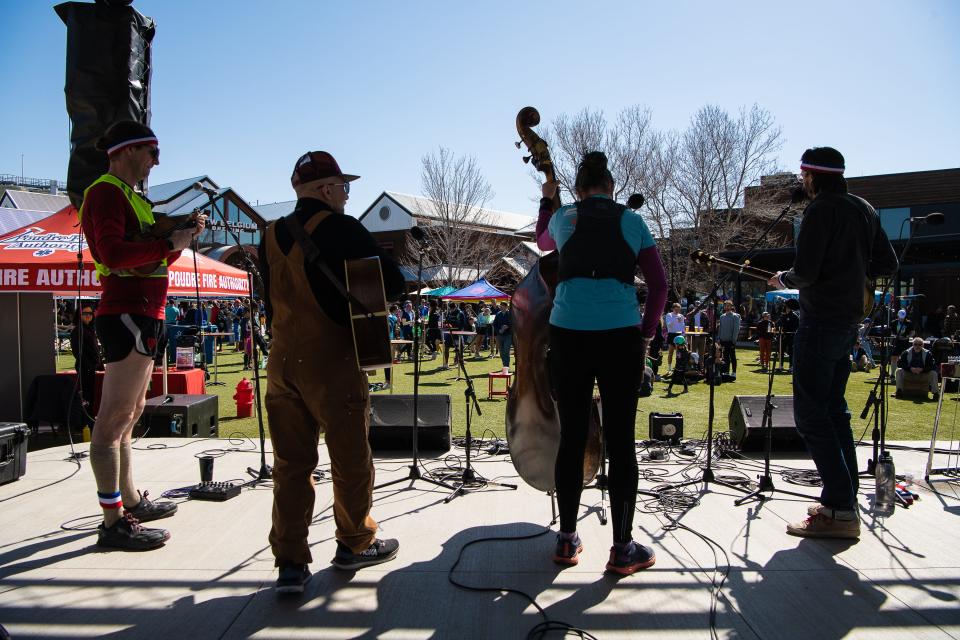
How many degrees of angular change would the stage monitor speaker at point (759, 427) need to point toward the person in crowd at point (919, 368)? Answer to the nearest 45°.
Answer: approximately 180°

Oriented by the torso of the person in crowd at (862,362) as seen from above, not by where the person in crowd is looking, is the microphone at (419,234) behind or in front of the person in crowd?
in front

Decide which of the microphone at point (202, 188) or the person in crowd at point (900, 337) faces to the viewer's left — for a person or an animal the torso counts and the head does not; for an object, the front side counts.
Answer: the microphone

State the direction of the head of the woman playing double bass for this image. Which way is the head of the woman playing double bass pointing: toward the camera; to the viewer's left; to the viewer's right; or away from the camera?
away from the camera

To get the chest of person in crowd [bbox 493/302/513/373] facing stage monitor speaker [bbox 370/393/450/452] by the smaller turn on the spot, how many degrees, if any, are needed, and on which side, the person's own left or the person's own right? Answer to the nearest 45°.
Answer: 0° — they already face it

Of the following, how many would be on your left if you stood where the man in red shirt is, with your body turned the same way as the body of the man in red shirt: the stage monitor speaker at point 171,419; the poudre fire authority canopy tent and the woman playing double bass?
2

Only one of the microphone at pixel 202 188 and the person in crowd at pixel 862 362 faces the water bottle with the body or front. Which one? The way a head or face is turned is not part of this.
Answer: the person in crowd

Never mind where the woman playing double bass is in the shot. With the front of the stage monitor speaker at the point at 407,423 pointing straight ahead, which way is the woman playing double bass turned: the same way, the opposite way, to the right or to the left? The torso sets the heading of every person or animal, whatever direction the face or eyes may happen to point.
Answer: the opposite way

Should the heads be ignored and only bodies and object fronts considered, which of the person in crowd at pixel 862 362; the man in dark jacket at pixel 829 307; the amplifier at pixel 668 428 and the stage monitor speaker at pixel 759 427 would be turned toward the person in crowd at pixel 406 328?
the man in dark jacket

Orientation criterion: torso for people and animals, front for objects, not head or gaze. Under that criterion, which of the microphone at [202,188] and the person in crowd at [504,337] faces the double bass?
the person in crowd

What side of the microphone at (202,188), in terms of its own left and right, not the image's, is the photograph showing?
left

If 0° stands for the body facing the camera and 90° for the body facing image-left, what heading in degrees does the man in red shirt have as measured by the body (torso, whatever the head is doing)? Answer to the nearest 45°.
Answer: approximately 270°

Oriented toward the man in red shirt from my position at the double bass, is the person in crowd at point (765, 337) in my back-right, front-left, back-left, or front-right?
back-right

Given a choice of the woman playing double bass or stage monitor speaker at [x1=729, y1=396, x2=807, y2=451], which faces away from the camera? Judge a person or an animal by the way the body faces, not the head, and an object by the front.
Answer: the woman playing double bass

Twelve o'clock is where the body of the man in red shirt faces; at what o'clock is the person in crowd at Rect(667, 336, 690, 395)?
The person in crowd is roughly at 11 o'clock from the man in red shirt.
